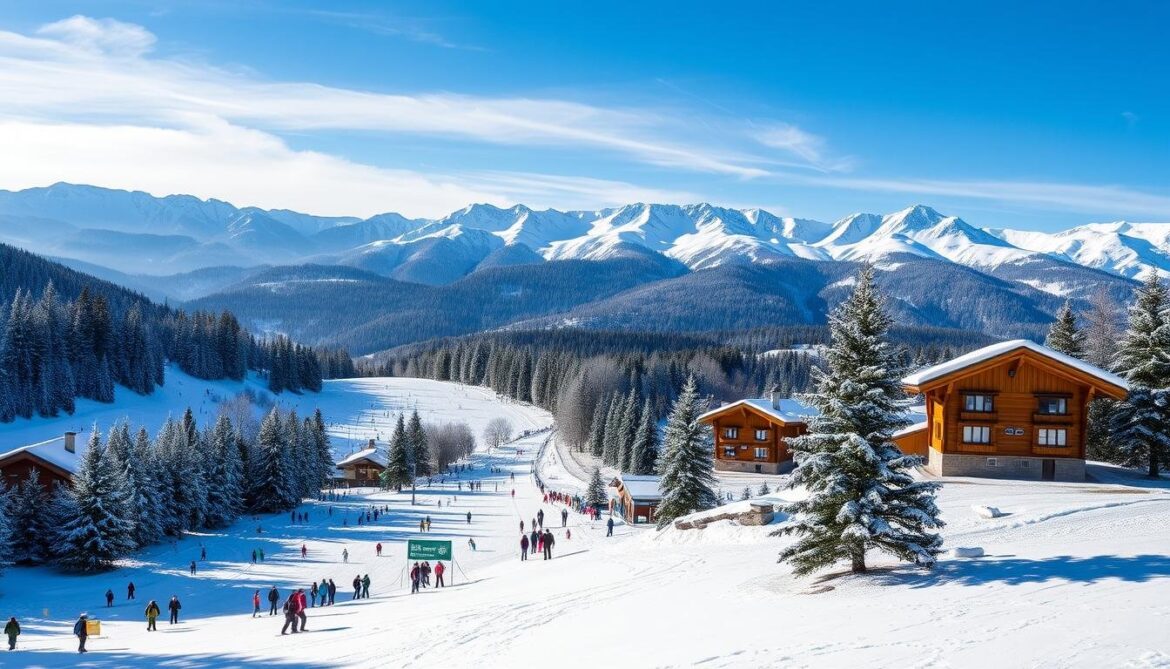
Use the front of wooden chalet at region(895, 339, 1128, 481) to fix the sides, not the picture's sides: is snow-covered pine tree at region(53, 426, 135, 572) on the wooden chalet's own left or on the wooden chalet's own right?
on the wooden chalet's own right

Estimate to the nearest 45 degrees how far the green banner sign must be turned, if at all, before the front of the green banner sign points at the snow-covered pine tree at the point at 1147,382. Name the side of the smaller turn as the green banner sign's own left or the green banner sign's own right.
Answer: approximately 90° to the green banner sign's own left

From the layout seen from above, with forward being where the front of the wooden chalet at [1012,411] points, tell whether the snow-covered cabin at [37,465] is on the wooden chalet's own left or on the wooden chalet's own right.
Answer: on the wooden chalet's own right

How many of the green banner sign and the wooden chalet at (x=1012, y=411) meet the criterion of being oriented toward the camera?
2

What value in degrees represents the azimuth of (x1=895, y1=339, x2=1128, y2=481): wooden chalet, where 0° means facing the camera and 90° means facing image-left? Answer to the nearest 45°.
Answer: approximately 0°

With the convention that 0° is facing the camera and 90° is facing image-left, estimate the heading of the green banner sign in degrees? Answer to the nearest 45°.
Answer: approximately 0°
